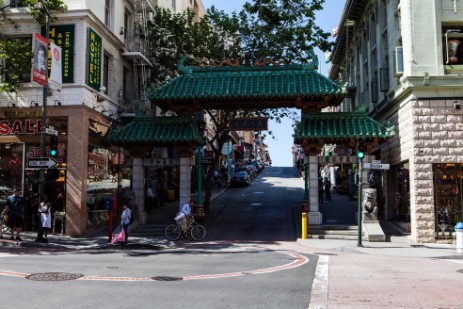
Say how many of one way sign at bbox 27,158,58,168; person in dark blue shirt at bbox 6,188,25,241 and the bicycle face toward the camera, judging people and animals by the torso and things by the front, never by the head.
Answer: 2

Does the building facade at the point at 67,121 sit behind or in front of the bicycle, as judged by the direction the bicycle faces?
behind

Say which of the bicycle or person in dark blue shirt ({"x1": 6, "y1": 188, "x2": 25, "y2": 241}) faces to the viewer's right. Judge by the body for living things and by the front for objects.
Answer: the bicycle

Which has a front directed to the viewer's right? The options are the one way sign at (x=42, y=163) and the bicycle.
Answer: the bicycle

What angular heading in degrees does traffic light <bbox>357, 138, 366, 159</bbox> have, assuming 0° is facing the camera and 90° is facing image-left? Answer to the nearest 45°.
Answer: approximately 0°

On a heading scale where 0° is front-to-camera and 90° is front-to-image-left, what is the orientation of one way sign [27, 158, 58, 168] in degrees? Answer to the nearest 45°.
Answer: approximately 0°

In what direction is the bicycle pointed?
to the viewer's right

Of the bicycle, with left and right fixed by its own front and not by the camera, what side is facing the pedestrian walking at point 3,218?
back
